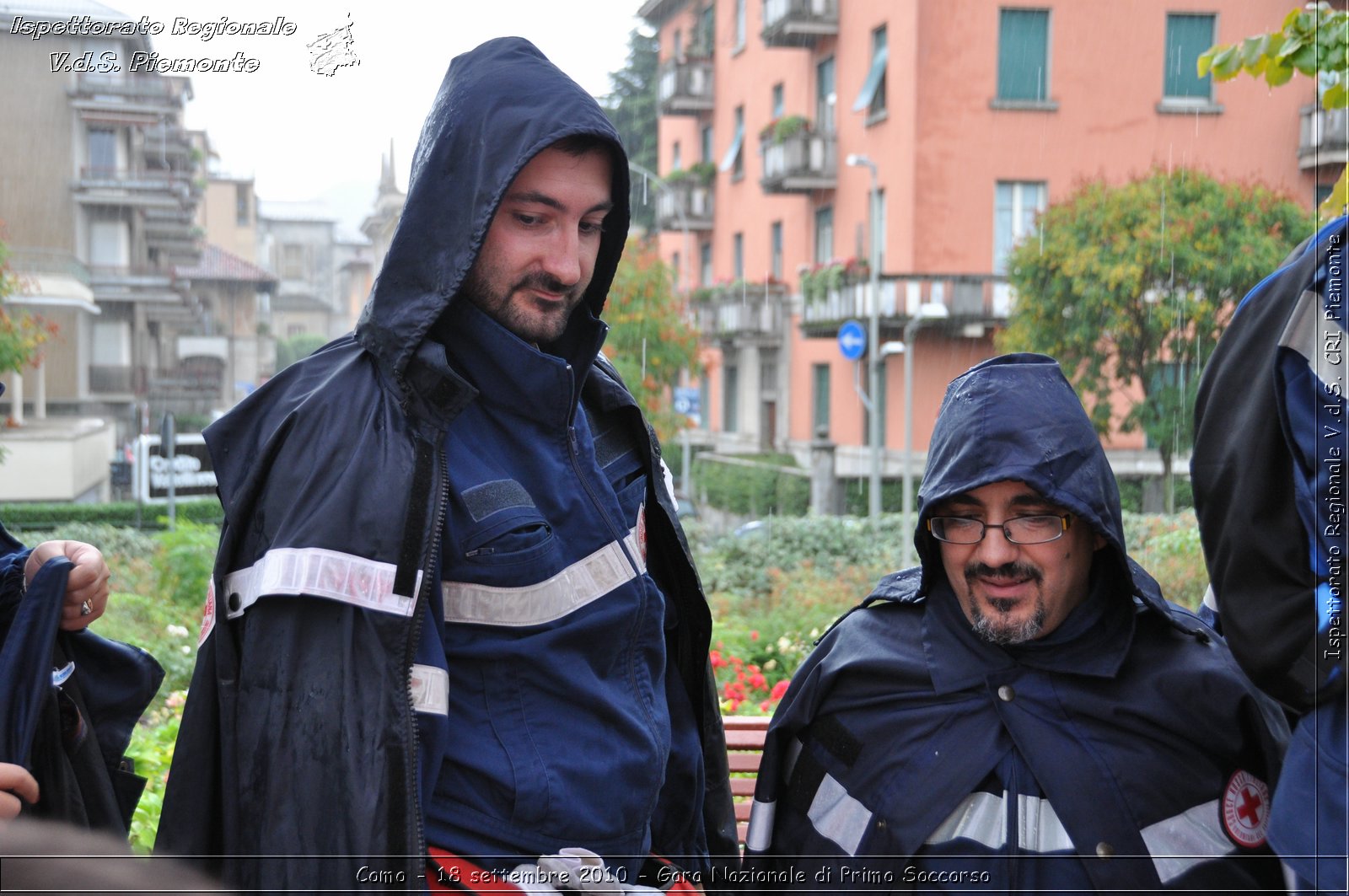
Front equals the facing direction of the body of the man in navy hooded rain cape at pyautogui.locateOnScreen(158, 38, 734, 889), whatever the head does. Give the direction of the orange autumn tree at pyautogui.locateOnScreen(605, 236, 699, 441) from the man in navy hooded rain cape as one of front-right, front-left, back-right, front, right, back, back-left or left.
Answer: back-left

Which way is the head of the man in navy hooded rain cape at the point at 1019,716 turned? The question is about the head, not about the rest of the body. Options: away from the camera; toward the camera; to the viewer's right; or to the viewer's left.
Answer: toward the camera

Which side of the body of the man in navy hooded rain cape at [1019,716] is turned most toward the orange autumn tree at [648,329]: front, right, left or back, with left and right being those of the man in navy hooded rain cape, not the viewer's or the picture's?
back

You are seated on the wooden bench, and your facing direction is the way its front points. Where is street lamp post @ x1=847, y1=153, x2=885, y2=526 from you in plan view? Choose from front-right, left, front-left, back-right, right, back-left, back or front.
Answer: back

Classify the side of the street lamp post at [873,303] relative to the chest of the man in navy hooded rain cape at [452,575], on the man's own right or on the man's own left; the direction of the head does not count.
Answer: on the man's own left

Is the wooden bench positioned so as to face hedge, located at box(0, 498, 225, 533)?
no

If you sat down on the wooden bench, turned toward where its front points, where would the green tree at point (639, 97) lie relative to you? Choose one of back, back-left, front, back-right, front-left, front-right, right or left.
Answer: back

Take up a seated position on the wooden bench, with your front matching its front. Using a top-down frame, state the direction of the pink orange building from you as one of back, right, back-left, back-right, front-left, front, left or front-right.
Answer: back

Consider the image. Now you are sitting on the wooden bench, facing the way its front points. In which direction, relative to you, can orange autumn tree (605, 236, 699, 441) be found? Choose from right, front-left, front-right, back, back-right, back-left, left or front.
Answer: back

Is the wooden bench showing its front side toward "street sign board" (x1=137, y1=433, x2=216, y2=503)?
no

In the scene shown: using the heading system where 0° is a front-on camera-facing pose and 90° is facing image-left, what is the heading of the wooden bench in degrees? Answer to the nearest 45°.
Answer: approximately 0°

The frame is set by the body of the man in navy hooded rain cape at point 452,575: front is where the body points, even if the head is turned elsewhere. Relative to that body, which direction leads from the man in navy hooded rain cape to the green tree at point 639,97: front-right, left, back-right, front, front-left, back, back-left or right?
back-left

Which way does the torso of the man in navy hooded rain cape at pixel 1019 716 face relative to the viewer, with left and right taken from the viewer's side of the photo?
facing the viewer

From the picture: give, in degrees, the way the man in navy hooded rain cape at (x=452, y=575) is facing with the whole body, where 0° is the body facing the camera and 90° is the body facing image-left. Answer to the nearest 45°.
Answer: approximately 315°

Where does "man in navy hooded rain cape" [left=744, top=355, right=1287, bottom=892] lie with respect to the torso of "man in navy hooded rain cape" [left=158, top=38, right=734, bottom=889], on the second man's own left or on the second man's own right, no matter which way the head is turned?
on the second man's own left

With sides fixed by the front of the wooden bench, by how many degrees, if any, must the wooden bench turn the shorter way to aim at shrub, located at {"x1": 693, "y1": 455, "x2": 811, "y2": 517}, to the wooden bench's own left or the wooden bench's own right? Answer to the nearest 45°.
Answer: approximately 180°

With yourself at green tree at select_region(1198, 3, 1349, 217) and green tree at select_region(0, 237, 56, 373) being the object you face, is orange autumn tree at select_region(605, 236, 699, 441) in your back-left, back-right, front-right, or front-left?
front-right
